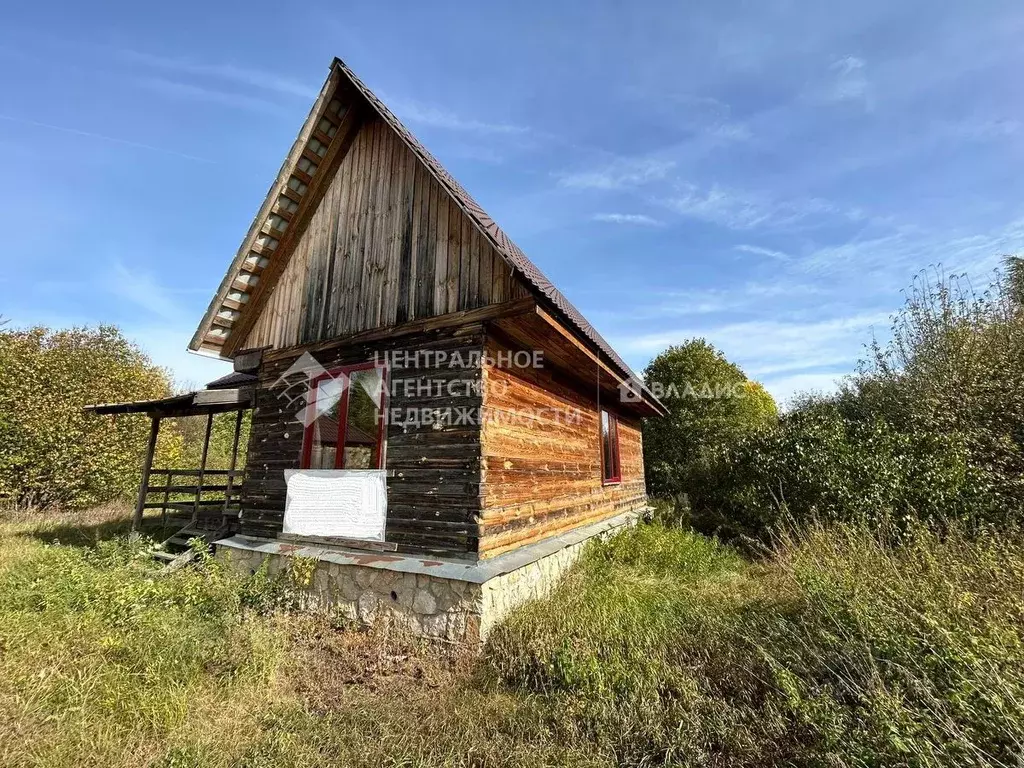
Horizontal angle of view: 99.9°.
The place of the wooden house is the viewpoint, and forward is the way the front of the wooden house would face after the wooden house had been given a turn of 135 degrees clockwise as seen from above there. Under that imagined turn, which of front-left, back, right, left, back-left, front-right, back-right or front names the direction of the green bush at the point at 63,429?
front-left

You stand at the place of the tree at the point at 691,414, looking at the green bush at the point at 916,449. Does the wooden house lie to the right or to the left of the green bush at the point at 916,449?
right

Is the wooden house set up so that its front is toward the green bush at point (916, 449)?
no

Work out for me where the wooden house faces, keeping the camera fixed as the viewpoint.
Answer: facing the viewer and to the left of the viewer

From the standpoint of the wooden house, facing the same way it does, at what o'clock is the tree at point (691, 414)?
The tree is roughly at 6 o'clock from the wooden house.
